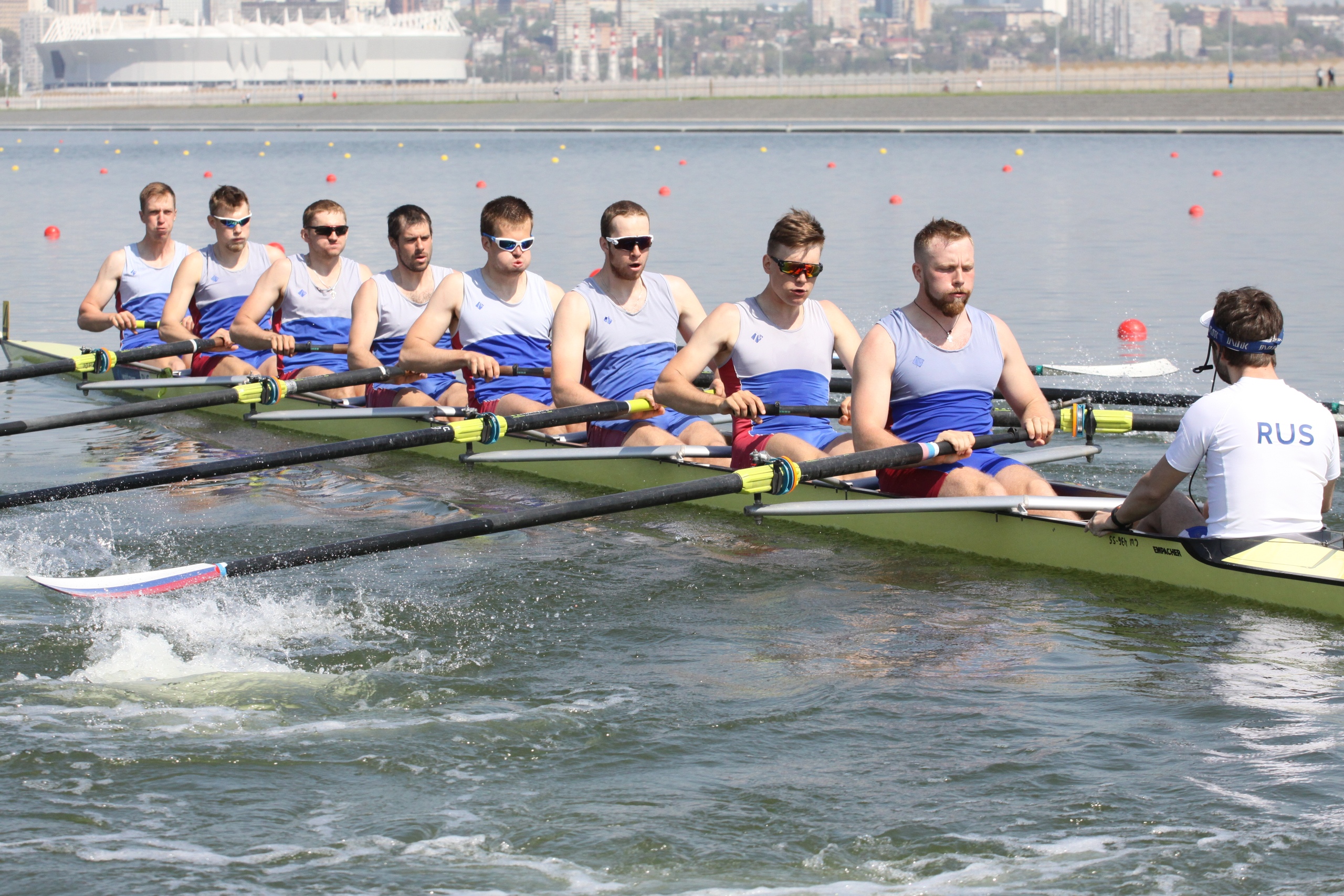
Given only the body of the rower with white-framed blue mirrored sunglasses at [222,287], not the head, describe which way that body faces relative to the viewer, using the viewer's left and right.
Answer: facing the viewer and to the right of the viewer

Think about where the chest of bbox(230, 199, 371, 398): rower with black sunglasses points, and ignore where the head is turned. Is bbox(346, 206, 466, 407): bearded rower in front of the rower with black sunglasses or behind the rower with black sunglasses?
in front

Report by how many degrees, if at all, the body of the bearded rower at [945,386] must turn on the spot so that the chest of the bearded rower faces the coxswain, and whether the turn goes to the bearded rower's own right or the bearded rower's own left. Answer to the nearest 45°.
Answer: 0° — they already face them

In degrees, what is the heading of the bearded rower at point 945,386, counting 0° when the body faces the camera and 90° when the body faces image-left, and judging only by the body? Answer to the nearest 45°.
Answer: approximately 315°

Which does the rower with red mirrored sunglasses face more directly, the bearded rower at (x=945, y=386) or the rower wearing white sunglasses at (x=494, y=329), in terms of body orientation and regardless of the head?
the bearded rower

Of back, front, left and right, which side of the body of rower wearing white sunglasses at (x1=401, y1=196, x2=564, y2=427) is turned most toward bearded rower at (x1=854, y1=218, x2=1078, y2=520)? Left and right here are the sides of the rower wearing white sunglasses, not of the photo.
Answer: front

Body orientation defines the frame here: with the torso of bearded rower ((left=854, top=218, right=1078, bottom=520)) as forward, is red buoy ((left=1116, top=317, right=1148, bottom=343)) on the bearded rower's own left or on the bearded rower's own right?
on the bearded rower's own left

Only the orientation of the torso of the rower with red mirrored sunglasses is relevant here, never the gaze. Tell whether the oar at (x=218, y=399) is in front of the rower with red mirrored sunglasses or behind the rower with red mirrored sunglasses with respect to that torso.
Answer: behind

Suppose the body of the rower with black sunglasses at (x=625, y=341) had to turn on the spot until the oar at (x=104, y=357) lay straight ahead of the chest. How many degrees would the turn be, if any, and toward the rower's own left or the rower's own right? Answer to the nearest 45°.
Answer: approximately 180°

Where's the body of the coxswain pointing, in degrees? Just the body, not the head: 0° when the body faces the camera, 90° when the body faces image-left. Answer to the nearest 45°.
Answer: approximately 135°

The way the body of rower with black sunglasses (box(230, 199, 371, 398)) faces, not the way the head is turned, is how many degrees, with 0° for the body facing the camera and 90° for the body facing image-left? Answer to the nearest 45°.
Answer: approximately 315°

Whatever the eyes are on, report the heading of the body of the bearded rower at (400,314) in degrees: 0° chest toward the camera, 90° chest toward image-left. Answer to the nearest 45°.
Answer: approximately 315°

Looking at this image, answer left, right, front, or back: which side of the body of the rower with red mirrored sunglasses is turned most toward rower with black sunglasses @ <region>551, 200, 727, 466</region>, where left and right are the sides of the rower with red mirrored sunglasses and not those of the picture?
back
